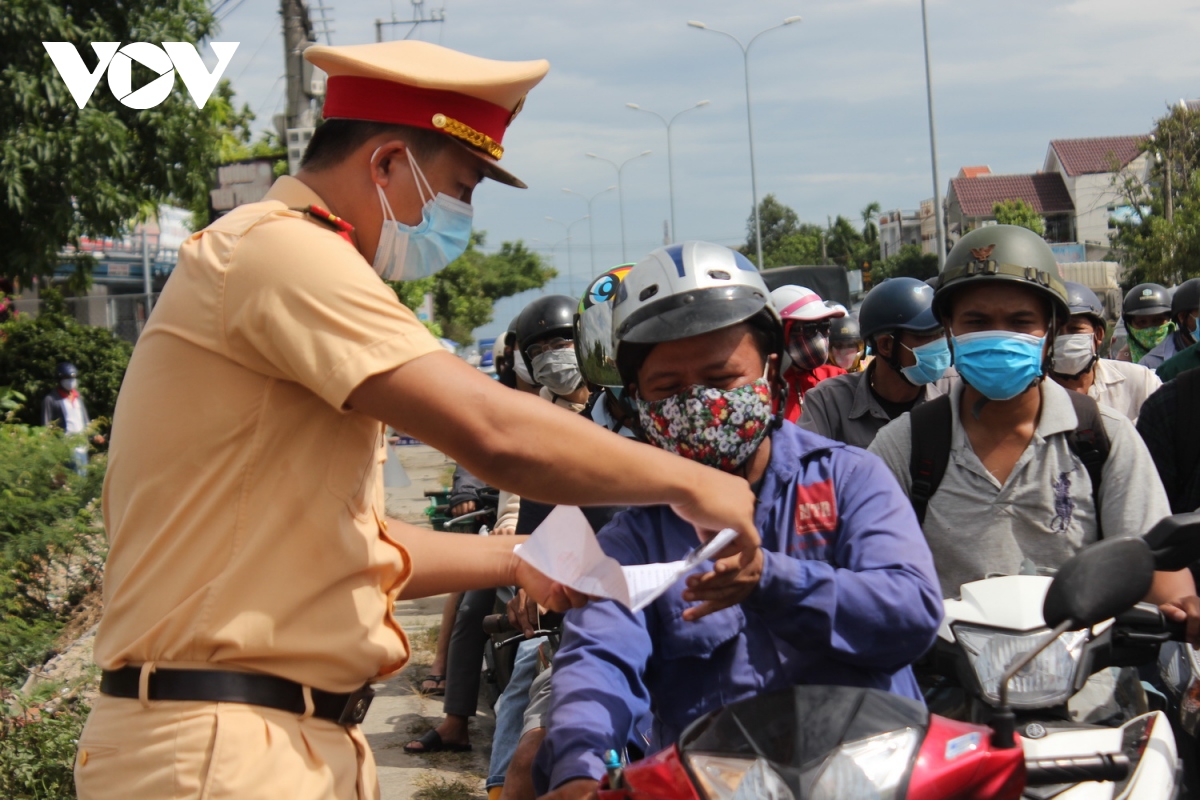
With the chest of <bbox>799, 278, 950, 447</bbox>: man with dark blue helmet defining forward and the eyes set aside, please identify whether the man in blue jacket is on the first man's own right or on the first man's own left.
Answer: on the first man's own right

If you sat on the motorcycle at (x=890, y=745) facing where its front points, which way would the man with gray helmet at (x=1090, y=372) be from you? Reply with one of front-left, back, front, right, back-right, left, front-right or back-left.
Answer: back

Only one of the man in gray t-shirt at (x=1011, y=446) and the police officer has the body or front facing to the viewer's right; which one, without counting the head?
the police officer

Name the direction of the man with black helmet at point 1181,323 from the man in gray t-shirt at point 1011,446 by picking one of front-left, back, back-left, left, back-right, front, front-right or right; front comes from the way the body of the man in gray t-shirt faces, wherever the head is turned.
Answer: back

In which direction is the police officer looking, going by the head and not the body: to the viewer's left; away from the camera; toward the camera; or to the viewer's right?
to the viewer's right

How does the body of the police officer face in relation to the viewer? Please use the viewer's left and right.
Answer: facing to the right of the viewer

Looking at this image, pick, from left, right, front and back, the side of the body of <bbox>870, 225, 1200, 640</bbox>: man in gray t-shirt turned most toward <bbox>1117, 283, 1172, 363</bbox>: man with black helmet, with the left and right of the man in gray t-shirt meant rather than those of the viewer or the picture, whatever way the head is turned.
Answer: back

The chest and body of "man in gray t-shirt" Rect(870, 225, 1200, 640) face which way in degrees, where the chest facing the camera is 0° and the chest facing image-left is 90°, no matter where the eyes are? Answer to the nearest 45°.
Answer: approximately 0°

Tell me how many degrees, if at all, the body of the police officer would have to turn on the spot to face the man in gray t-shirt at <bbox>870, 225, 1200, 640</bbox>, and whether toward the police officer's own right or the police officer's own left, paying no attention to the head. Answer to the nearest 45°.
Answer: approximately 45° to the police officer's own left

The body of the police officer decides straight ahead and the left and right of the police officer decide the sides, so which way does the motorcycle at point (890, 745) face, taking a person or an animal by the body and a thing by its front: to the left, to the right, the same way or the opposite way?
to the right

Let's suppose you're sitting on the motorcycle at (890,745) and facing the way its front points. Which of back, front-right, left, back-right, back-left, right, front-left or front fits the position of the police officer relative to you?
right

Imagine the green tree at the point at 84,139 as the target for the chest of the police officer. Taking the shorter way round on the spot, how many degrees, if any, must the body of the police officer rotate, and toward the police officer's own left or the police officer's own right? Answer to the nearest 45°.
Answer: approximately 90° to the police officer's own left

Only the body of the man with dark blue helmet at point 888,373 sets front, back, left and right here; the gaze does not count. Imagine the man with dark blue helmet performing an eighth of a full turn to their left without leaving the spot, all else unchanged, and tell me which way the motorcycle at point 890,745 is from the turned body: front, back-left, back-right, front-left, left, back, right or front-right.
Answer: right
